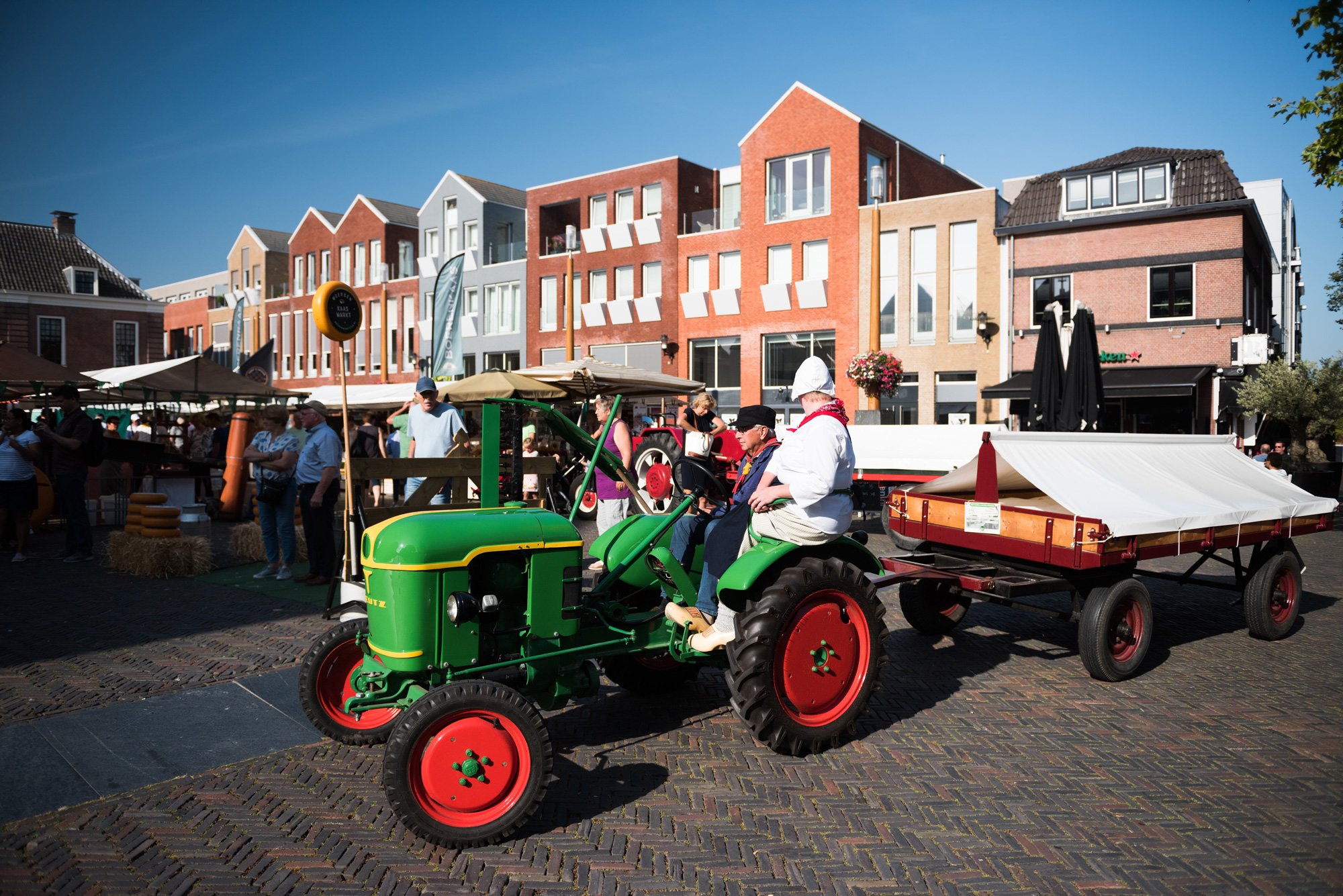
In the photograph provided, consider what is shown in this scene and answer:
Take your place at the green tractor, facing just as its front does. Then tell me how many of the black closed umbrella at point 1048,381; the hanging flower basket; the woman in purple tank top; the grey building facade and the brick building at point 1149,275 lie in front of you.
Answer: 0

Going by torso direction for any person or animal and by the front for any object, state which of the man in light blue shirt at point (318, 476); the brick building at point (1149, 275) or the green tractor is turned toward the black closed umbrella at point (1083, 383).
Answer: the brick building

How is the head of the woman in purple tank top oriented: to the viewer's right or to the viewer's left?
to the viewer's left

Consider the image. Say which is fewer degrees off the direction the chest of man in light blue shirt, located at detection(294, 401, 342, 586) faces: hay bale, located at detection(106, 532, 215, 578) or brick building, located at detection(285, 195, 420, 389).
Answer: the hay bale

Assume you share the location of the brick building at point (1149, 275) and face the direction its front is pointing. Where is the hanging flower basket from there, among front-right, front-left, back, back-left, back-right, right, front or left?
right

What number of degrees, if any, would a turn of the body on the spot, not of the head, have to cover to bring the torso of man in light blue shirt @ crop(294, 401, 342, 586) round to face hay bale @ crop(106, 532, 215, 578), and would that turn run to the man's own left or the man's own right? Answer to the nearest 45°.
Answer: approximately 45° to the man's own right

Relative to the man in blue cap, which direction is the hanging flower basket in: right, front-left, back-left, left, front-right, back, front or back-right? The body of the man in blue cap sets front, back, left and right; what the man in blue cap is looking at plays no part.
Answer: back-left

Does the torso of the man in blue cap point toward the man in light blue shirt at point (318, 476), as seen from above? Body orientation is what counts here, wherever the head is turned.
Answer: no

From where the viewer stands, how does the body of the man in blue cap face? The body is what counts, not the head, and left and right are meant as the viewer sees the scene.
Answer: facing the viewer

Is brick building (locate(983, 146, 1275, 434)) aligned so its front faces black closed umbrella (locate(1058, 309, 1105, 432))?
yes

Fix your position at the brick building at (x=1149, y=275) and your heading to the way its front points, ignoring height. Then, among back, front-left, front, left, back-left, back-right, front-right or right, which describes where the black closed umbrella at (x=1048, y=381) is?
front

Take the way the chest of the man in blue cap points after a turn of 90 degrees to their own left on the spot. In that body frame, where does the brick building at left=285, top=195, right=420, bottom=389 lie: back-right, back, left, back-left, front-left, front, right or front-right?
left

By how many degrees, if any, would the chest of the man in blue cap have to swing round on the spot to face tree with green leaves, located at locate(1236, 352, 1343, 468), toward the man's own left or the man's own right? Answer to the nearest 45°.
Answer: approximately 135° to the man's own left

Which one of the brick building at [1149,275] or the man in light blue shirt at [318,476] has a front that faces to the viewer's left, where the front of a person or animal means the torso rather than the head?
the man in light blue shirt

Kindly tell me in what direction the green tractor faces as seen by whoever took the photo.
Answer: facing the viewer and to the left of the viewer

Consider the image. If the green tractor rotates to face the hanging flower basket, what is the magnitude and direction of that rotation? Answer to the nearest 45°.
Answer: approximately 135° to its right

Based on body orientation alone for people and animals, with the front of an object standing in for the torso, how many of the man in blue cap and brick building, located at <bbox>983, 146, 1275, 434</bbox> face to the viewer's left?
0

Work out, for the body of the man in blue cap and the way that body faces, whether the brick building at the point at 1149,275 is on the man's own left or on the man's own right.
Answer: on the man's own left

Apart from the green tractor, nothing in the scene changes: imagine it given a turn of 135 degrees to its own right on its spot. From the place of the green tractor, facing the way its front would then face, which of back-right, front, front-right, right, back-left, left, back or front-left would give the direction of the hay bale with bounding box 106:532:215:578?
front-left

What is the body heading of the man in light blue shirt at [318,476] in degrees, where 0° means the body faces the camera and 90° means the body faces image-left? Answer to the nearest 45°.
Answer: approximately 90°
